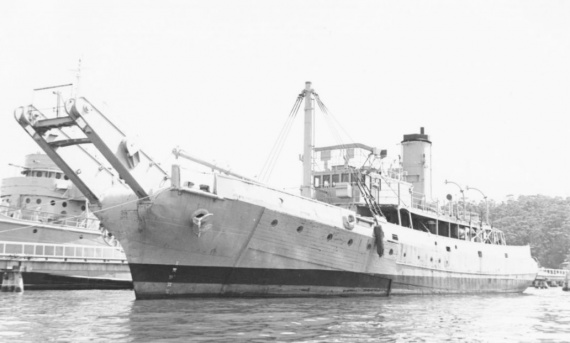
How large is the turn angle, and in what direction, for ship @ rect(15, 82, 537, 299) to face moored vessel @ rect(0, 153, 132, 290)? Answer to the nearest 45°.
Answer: approximately 90° to its right

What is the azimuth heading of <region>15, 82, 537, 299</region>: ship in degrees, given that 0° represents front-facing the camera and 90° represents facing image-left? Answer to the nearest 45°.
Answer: approximately 45°
